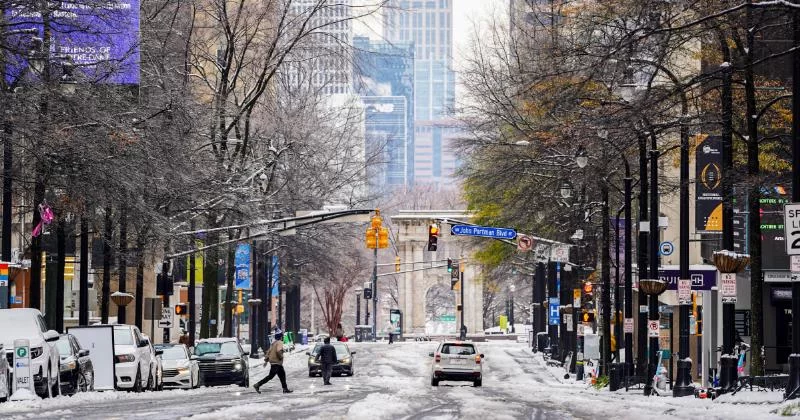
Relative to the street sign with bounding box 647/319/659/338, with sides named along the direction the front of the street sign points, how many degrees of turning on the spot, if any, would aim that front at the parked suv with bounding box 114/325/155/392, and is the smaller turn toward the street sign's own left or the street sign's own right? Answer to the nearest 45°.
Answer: approximately 90° to the street sign's own right

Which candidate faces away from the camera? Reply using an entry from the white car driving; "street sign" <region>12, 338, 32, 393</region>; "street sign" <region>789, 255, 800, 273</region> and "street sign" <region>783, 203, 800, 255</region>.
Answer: the white car driving

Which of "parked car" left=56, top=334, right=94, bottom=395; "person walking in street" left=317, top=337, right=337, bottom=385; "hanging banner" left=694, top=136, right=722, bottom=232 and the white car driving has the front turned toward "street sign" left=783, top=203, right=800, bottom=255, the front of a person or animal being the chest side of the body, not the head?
the hanging banner

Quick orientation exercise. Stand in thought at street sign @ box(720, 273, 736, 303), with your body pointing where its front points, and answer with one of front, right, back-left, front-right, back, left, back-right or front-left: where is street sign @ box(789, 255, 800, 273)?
front

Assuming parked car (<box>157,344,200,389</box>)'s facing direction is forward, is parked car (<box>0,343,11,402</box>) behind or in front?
in front

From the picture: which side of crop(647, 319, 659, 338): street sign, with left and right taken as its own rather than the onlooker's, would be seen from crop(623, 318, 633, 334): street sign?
back

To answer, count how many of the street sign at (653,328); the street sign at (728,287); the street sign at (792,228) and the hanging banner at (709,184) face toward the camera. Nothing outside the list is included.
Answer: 4

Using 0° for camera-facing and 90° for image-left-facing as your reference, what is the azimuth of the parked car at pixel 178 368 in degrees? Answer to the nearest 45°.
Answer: approximately 0°

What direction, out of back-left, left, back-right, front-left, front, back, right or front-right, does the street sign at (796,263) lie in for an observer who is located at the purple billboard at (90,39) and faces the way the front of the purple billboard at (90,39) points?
front-left

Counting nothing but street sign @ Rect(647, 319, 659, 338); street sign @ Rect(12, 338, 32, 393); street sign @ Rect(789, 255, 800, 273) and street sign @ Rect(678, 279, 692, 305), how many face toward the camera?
4

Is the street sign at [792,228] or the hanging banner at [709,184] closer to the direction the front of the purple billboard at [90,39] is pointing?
the street sign

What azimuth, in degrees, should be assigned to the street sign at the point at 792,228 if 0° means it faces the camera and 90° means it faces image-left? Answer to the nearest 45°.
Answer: approximately 0°

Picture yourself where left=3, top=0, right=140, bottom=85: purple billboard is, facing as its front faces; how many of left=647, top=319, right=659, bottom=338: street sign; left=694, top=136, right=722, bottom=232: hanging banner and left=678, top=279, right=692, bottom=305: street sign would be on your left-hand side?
3

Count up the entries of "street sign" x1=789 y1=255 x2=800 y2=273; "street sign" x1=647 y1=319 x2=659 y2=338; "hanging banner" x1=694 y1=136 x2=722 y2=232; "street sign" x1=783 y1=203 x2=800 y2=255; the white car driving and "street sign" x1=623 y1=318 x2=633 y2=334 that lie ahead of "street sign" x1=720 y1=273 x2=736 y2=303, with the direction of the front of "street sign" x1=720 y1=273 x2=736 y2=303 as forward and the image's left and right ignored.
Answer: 2

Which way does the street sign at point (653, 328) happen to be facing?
toward the camera
